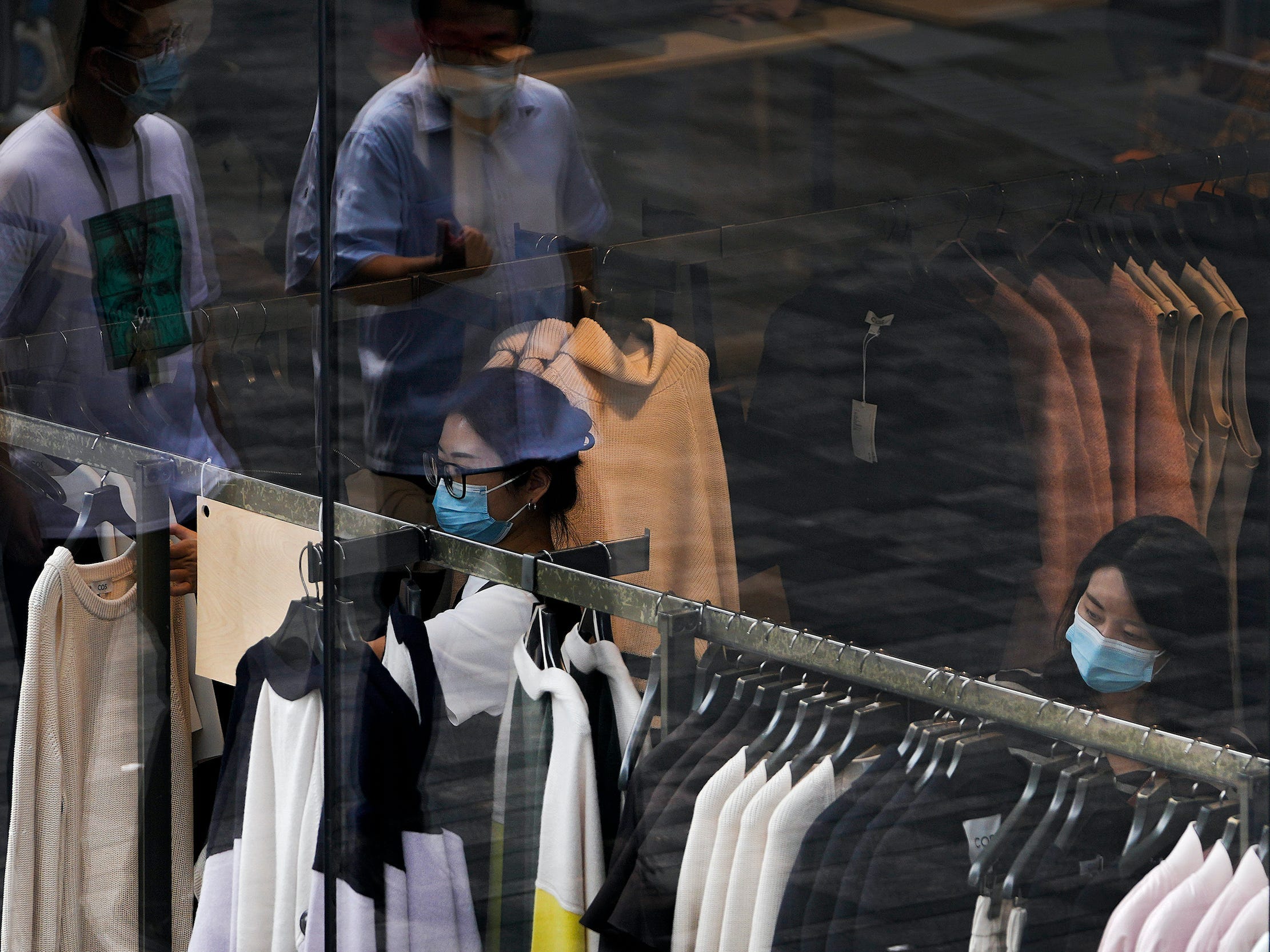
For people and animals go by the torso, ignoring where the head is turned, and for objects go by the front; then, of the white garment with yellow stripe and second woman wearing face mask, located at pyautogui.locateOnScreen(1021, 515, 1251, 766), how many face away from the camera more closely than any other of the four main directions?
0

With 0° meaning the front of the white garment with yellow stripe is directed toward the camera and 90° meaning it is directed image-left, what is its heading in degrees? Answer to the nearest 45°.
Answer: approximately 45°

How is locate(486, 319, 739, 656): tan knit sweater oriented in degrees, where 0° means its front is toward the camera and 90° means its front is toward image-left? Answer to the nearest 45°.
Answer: approximately 0°

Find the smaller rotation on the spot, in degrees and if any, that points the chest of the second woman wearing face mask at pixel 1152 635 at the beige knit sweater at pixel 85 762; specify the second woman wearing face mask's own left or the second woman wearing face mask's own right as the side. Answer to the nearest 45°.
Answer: approximately 45° to the second woman wearing face mask's own right
